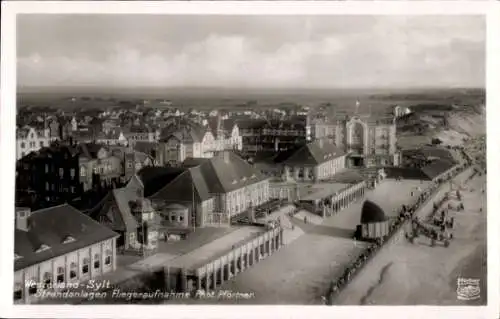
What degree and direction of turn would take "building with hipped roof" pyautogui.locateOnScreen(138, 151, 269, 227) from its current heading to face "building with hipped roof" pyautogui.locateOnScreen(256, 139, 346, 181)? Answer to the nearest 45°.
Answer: approximately 45° to its left

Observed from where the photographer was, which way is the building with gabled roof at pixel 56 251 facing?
facing the viewer and to the right of the viewer

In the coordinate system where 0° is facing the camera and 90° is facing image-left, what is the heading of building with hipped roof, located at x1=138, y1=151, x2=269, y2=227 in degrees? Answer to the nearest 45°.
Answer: approximately 315°

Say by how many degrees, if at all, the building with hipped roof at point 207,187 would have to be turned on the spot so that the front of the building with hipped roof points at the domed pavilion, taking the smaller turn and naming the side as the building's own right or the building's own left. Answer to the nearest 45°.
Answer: approximately 45° to the building's own left
